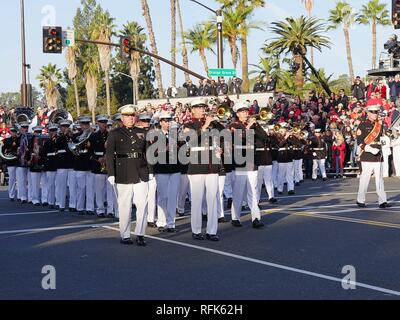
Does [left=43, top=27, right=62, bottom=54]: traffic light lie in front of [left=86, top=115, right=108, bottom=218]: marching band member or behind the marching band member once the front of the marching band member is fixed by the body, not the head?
behind

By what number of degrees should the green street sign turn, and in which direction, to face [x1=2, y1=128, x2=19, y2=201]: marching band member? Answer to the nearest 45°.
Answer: approximately 45° to its right

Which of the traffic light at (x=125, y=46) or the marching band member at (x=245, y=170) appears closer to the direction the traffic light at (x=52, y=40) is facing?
the marching band member

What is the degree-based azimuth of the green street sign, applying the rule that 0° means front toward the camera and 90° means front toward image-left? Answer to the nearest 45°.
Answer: approximately 0°

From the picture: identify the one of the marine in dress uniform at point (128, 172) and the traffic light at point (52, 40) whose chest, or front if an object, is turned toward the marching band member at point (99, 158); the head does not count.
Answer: the traffic light

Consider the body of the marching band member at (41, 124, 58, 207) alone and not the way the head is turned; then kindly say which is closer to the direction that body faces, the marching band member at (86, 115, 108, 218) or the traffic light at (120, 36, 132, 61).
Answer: the marching band member

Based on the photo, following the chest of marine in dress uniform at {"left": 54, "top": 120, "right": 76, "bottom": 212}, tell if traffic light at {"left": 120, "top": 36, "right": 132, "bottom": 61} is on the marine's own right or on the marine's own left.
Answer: on the marine's own left

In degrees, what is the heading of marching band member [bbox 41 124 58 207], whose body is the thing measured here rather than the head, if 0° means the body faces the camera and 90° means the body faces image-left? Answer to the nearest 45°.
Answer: approximately 315°
